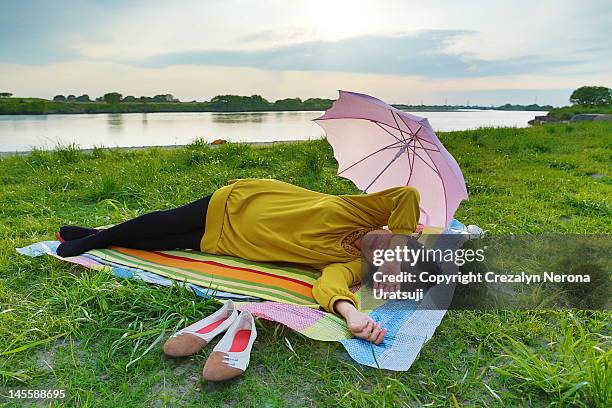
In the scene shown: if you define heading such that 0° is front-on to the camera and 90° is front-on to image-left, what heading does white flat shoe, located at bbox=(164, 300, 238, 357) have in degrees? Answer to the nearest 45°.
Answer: approximately 45°

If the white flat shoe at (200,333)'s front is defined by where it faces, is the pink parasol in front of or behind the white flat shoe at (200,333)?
behind

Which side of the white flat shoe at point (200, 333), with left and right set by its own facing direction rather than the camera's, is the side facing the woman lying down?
back

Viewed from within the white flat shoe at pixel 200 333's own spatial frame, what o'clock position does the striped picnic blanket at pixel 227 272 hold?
The striped picnic blanket is roughly at 5 o'clock from the white flat shoe.
